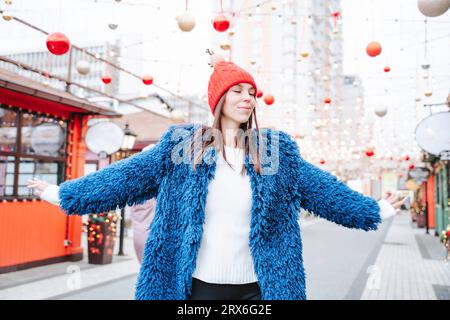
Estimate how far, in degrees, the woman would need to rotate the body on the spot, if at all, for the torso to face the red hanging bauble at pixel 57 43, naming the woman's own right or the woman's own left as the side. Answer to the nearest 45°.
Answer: approximately 135° to the woman's own right

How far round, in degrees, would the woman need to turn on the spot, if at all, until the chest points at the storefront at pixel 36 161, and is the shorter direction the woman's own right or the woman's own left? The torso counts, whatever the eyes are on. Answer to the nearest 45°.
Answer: approximately 135° to the woman's own right

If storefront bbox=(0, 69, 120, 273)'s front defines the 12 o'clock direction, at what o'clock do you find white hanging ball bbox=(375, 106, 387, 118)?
The white hanging ball is roughly at 11 o'clock from the storefront.

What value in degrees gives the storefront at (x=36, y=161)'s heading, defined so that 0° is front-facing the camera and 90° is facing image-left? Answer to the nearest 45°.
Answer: approximately 315°

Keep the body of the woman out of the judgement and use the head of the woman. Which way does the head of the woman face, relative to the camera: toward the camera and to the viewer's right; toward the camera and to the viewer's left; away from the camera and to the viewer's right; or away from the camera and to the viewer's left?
toward the camera and to the viewer's right
